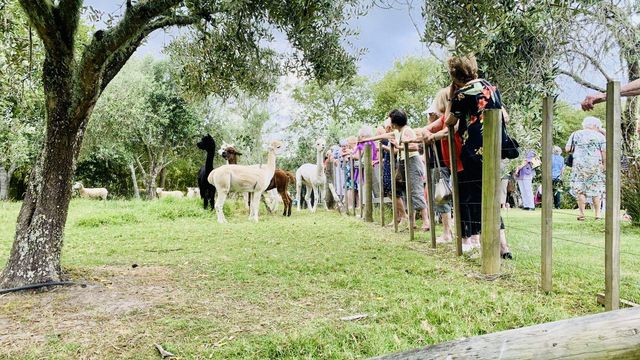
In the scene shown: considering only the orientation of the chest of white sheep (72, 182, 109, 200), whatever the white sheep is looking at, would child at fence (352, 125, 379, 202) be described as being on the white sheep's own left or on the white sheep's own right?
on the white sheep's own left

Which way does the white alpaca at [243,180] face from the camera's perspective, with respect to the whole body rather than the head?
to the viewer's right

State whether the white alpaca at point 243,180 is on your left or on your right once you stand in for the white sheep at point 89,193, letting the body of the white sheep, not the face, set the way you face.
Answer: on your left

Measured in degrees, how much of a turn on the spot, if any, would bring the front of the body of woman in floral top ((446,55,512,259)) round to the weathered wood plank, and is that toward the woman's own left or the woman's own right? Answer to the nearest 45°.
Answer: approximately 135° to the woman's own left

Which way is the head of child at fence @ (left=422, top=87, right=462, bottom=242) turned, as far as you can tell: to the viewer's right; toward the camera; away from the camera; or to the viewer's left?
to the viewer's left

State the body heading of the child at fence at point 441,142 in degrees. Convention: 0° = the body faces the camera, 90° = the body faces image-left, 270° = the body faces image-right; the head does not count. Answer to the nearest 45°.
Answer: approximately 90°

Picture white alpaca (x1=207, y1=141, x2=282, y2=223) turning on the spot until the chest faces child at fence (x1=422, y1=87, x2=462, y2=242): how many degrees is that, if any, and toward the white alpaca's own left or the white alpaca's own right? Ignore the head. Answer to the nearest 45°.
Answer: approximately 45° to the white alpaca's own right

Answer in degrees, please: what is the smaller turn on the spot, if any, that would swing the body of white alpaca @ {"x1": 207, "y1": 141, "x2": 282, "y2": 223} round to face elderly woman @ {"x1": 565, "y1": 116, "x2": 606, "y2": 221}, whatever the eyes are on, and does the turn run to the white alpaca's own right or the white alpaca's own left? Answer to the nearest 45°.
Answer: approximately 45° to the white alpaca's own right

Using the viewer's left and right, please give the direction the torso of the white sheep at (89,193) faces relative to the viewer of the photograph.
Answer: facing to the left of the viewer
